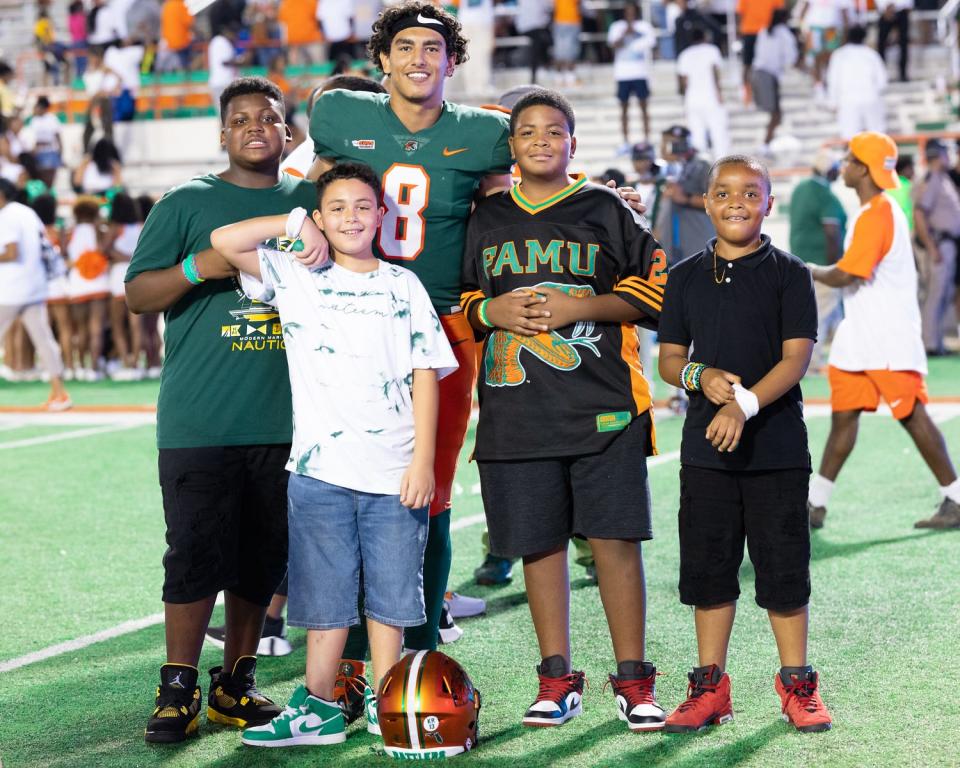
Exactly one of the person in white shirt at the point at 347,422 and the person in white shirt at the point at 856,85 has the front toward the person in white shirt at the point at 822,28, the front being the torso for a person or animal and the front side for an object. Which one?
the person in white shirt at the point at 856,85

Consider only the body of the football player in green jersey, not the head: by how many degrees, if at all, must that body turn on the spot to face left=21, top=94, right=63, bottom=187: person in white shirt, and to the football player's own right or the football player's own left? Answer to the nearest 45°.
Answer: approximately 180°

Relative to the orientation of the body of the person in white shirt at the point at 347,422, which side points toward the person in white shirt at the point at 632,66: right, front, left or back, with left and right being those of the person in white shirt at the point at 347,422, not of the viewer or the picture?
back

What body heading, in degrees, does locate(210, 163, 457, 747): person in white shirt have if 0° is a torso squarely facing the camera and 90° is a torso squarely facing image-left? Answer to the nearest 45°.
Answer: approximately 0°

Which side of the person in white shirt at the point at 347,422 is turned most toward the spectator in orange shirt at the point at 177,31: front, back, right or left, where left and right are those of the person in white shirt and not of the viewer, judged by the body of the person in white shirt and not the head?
back
